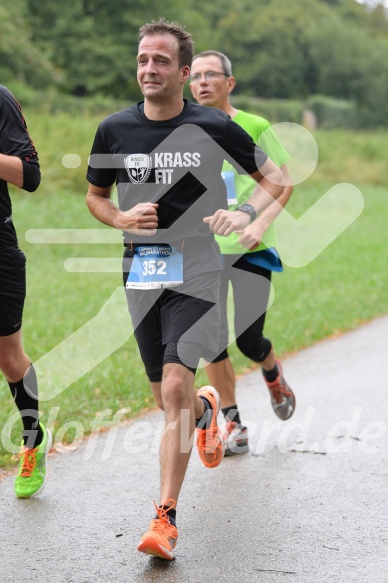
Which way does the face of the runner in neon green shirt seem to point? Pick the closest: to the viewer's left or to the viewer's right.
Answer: to the viewer's left

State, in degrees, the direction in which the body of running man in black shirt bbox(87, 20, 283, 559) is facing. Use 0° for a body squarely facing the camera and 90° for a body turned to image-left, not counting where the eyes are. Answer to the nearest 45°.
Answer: approximately 45°

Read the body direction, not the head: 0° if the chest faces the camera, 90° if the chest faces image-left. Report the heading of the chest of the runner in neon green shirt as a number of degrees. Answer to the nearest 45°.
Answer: approximately 45°
